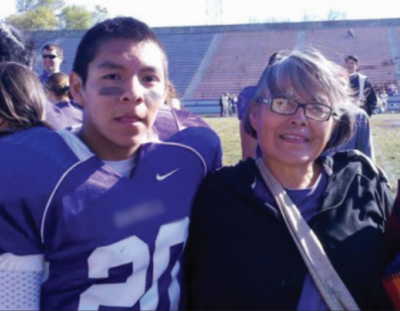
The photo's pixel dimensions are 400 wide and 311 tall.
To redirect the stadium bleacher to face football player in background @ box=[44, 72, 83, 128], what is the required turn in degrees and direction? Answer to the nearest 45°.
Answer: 0° — it already faces them

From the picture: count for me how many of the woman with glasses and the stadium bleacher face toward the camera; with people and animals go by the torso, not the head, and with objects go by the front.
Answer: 2

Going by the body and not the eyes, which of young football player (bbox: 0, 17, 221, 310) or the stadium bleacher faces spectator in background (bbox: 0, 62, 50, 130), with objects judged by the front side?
the stadium bleacher

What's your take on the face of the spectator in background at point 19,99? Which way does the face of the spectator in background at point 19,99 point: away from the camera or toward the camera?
away from the camera

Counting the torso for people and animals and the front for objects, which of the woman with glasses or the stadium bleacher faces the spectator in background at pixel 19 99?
the stadium bleacher

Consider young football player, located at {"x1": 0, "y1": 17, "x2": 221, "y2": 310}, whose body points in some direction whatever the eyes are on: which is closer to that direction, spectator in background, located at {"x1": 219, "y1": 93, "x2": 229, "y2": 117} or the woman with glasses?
the woman with glasses

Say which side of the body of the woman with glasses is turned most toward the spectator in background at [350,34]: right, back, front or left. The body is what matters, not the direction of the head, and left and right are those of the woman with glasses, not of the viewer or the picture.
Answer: back

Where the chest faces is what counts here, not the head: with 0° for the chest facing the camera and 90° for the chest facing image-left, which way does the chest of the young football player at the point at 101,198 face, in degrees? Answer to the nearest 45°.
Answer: approximately 315°

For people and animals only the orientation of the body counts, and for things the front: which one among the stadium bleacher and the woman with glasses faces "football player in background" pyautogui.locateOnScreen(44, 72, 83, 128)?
the stadium bleacher

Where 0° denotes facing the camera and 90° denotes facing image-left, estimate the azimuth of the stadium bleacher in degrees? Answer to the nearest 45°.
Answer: approximately 0°

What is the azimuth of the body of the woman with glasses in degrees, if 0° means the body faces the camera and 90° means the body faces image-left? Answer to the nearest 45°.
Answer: approximately 0°
